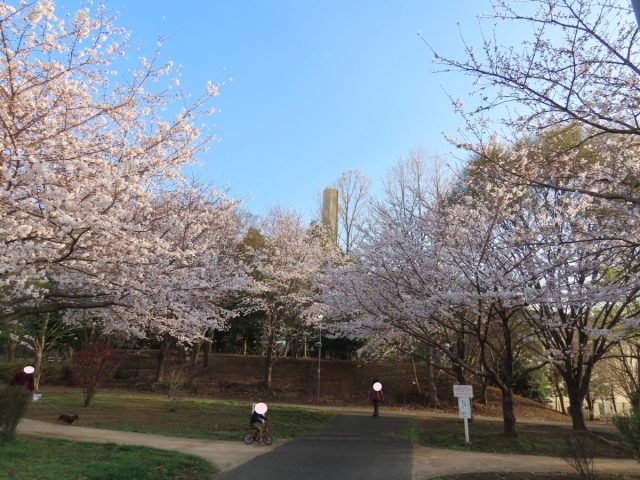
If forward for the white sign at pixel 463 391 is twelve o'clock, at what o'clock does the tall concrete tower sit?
The tall concrete tower is roughly at 5 o'clock from the white sign.

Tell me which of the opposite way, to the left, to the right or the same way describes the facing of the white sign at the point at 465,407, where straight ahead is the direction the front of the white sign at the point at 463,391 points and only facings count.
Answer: the same way

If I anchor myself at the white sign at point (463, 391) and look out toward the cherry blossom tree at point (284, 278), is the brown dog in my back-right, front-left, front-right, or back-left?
front-left

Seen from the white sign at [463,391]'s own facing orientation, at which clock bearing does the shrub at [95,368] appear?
The shrub is roughly at 3 o'clock from the white sign.

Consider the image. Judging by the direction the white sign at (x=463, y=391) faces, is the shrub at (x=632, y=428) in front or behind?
in front

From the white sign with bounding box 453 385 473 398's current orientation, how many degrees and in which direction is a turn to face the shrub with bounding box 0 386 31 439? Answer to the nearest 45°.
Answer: approximately 45° to its right

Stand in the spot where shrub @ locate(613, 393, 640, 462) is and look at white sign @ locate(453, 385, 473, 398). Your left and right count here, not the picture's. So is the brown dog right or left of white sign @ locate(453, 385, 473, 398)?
left

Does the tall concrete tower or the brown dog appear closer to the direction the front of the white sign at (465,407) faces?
the brown dog

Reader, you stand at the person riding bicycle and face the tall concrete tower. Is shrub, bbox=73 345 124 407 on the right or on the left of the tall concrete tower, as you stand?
left

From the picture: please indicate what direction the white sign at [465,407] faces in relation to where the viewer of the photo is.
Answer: facing the viewer

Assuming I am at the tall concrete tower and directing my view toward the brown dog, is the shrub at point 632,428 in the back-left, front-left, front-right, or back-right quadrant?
front-left

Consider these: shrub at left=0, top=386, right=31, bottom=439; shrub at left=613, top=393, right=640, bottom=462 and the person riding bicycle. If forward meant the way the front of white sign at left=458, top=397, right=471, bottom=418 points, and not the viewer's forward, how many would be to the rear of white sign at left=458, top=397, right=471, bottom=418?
0

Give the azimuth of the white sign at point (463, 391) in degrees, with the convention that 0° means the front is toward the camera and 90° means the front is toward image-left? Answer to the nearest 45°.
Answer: approximately 0°

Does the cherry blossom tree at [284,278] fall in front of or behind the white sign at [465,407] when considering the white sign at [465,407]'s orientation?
behind

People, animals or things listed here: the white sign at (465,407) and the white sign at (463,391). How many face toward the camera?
2

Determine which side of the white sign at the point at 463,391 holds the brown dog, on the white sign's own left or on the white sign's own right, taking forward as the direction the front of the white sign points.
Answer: on the white sign's own right
